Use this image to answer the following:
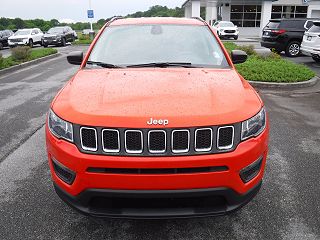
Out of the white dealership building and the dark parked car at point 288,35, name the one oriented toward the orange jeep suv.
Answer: the white dealership building

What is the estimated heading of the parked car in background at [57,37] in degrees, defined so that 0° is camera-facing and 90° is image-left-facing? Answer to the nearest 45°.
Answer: approximately 45°

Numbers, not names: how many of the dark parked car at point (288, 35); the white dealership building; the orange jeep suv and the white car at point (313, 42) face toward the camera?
2

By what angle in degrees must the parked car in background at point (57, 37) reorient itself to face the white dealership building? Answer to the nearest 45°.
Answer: approximately 135° to its left

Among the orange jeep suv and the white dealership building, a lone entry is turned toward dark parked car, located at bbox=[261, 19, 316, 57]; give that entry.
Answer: the white dealership building

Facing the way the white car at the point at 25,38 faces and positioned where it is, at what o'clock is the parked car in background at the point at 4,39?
The parked car in background is roughly at 3 o'clock from the white car.

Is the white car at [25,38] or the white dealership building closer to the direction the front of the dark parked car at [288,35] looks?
the white dealership building

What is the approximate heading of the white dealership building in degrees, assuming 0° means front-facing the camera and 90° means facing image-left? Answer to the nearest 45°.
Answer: approximately 0°

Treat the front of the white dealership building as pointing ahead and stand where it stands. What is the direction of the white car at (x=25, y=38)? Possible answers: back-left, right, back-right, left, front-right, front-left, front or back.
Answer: front-right

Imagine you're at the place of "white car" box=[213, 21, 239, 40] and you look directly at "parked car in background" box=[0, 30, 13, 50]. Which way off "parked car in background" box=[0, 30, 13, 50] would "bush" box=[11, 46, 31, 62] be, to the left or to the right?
left

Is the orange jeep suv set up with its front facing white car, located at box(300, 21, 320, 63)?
no

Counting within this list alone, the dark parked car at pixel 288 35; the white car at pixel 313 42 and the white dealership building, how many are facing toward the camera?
1

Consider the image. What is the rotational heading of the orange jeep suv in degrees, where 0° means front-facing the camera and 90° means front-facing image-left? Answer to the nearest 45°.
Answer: approximately 0°

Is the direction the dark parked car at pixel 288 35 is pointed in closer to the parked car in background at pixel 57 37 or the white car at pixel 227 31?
the white car

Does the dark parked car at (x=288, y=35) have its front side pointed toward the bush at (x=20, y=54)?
no

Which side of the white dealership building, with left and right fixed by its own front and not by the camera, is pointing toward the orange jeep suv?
front

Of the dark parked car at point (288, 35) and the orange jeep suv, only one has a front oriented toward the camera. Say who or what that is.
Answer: the orange jeep suv

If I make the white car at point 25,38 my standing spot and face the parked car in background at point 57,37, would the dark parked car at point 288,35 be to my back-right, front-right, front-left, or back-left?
front-right

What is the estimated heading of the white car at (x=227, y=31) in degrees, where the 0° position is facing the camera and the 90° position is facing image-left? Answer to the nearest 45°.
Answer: approximately 315°

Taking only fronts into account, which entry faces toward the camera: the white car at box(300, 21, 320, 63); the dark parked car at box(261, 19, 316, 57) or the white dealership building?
the white dealership building

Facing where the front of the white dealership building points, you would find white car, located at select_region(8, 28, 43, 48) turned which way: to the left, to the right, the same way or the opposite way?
the same way

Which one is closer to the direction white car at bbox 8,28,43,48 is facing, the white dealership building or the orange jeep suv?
the orange jeep suv

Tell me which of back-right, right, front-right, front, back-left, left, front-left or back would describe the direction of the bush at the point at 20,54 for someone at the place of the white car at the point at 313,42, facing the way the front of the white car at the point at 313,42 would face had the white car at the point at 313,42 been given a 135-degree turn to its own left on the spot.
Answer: front

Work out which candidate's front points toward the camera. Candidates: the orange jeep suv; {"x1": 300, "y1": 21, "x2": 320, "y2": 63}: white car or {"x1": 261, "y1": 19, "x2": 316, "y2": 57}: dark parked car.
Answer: the orange jeep suv
